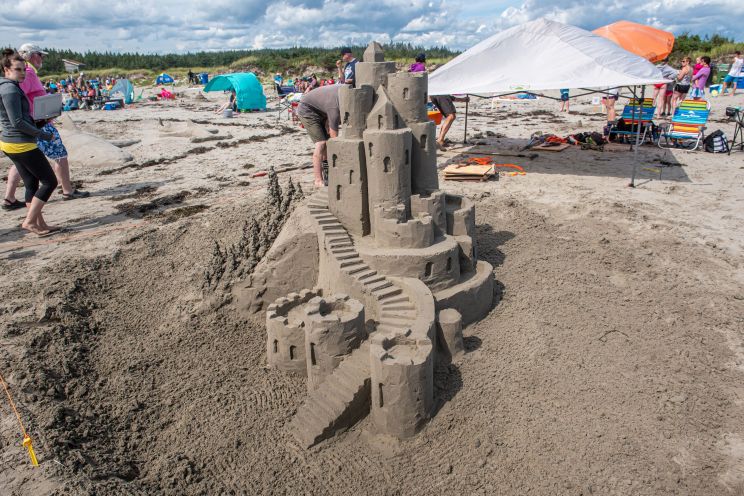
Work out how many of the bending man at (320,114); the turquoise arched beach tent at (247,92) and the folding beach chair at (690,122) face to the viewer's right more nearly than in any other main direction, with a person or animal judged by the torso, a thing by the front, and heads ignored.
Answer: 1

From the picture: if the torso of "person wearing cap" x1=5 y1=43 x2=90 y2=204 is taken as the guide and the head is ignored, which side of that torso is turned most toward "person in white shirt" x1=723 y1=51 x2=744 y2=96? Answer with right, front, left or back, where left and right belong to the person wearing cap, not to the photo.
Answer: front

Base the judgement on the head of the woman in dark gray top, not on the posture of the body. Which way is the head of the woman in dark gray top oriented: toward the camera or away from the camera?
toward the camera

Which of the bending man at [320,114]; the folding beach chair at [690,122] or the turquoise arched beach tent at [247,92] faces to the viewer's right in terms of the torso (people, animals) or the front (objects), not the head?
the bending man

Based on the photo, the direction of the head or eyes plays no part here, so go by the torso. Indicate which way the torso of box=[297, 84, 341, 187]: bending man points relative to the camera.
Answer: to the viewer's right

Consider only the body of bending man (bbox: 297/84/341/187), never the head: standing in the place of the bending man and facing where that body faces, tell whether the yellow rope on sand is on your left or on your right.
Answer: on your right

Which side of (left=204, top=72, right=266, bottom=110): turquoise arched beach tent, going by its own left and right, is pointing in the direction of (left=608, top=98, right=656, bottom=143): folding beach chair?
left

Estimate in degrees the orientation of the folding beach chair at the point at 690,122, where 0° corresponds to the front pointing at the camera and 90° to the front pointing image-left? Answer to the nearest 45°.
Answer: approximately 45°

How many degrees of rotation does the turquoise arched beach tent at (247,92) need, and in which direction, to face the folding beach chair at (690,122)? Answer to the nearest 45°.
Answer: approximately 90° to its left
